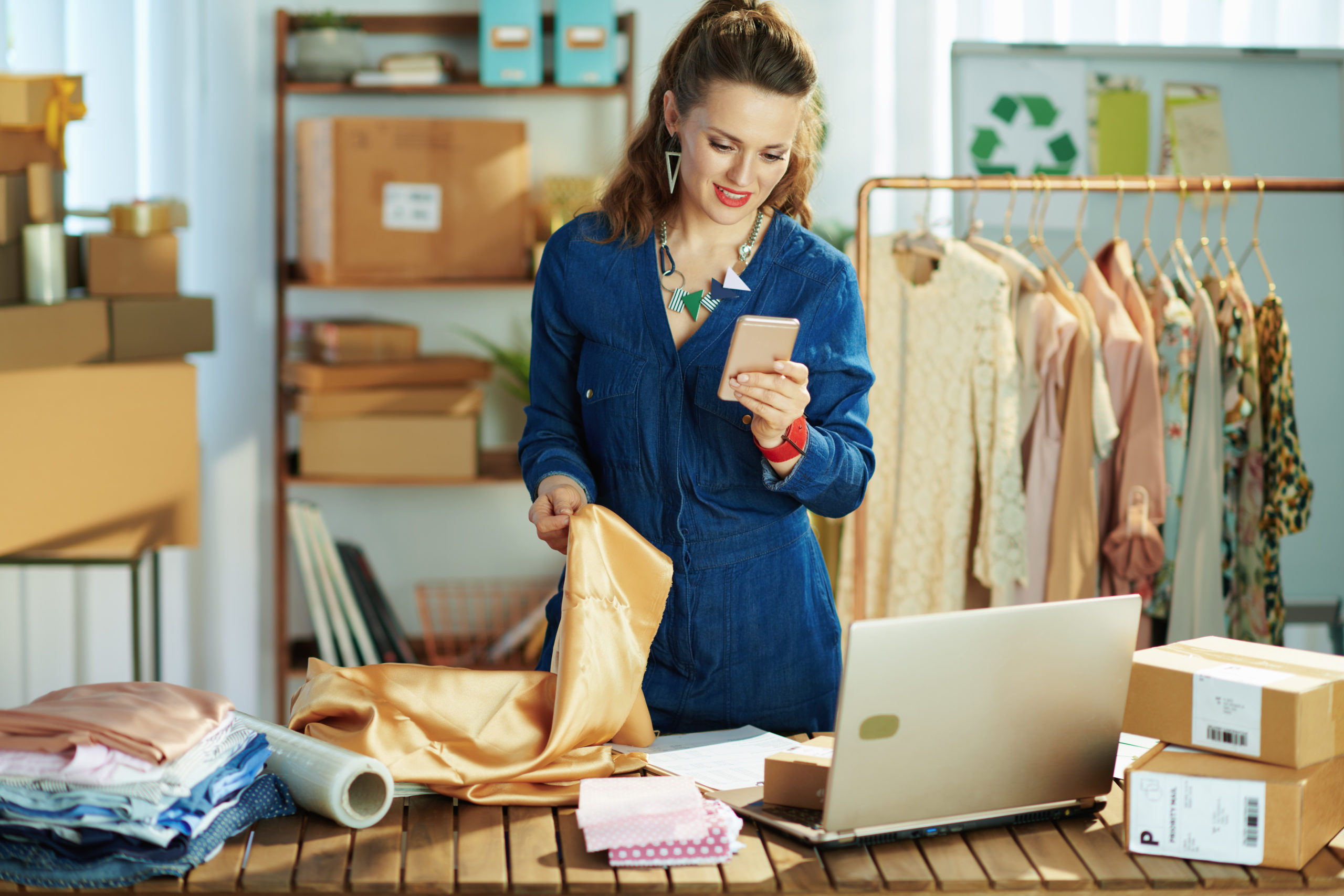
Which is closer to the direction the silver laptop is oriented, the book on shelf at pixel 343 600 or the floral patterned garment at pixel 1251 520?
the book on shelf

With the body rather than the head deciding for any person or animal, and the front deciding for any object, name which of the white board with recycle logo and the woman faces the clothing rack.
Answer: the white board with recycle logo

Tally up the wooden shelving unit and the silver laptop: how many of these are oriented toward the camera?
1

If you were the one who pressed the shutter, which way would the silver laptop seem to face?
facing away from the viewer and to the left of the viewer

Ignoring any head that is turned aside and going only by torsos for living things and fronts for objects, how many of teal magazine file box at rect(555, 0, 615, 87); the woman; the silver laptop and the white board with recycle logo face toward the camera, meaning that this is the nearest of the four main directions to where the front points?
3
